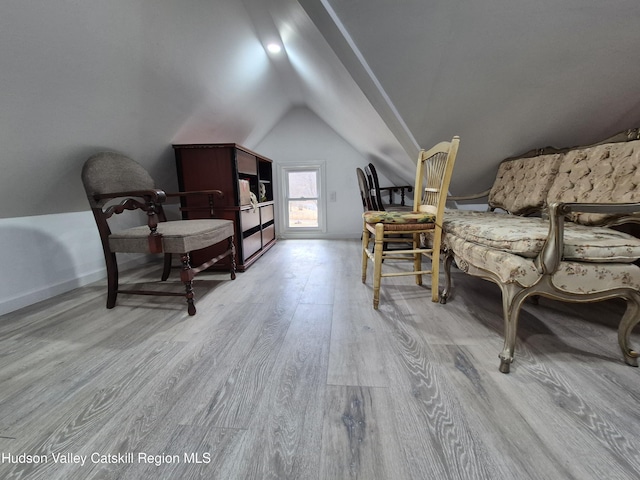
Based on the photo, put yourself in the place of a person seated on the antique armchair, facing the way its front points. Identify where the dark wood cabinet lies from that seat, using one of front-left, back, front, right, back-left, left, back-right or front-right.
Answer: left

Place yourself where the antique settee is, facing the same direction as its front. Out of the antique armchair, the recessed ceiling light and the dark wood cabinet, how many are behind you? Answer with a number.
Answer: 0

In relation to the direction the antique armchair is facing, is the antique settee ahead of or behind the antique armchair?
ahead

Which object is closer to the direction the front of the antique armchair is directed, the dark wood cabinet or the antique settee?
the antique settee

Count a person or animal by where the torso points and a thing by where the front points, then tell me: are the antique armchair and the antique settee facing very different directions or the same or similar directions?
very different directions

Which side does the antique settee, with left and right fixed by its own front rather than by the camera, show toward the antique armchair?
front

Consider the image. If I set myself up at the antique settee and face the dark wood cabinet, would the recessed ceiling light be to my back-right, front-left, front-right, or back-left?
front-right

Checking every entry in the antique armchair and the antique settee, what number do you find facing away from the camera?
0

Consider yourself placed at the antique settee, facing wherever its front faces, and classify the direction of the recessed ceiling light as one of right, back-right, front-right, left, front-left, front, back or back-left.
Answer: front-right

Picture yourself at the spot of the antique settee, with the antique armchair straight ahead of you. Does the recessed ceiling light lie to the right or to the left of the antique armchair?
right

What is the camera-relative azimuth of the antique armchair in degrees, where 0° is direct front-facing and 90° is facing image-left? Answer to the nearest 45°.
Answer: approximately 315°

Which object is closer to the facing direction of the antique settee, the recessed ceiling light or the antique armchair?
the antique armchair
